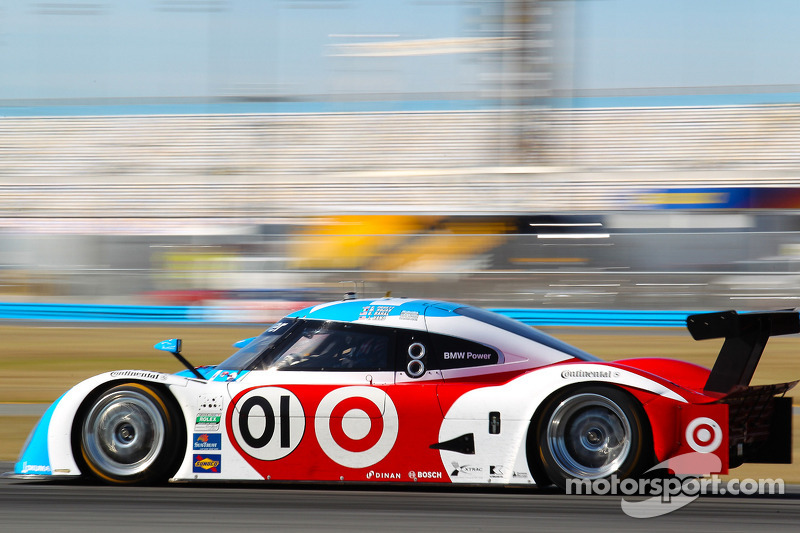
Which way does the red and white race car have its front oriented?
to the viewer's left

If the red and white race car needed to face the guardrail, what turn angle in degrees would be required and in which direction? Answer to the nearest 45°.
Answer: approximately 90° to its right
